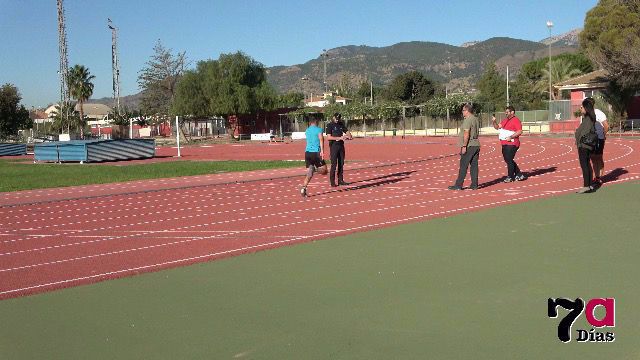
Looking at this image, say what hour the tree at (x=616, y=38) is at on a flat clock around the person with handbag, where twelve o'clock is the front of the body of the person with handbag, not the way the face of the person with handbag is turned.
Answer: The tree is roughly at 3 o'clock from the person with handbag.

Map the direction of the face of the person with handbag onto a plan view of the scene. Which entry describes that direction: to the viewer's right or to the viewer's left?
to the viewer's left

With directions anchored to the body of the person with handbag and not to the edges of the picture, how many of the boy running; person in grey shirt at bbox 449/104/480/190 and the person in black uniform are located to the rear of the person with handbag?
0

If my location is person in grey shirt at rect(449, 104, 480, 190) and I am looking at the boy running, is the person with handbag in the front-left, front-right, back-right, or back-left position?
back-left

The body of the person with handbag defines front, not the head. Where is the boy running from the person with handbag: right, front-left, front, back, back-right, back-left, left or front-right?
front

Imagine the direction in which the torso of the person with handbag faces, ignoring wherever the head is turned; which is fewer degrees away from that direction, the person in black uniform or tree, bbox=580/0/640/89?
the person in black uniform

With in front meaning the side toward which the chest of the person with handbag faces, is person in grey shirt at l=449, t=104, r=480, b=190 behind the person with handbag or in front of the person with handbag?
in front

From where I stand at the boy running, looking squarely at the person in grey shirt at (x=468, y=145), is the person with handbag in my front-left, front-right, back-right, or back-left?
front-right

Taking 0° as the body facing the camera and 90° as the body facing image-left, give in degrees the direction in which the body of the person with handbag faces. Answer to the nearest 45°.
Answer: approximately 90°

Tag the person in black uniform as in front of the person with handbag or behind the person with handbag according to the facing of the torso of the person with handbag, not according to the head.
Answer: in front
